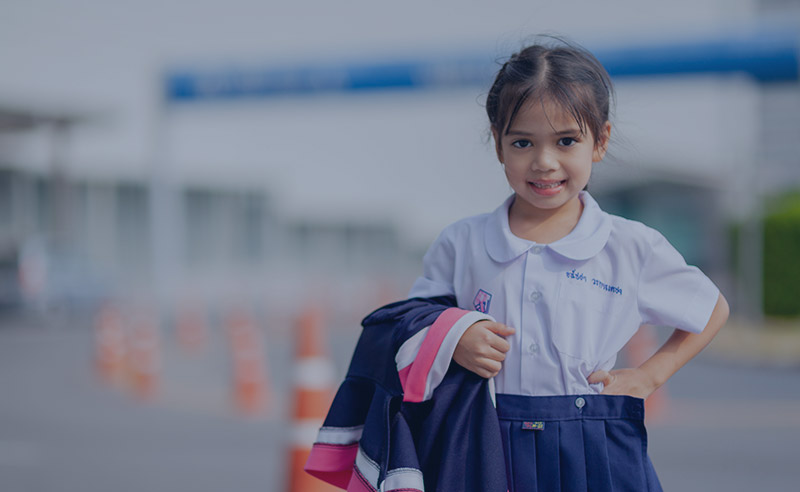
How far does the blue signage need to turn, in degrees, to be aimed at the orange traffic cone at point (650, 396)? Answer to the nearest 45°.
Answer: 0° — it already faces it

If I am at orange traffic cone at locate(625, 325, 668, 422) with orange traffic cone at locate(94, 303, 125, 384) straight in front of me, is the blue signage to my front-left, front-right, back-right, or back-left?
front-right

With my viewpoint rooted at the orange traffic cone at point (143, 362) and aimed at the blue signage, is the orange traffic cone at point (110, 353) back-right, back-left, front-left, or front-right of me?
front-left

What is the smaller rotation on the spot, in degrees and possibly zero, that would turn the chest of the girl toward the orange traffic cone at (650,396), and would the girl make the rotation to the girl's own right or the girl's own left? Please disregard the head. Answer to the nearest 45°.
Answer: approximately 180°

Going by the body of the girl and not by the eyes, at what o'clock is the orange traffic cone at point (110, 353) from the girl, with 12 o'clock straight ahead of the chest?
The orange traffic cone is roughly at 5 o'clock from the girl.

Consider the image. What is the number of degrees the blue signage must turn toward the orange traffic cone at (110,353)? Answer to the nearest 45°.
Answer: approximately 45° to its right

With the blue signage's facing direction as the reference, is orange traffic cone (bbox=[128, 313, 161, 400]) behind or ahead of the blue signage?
ahead

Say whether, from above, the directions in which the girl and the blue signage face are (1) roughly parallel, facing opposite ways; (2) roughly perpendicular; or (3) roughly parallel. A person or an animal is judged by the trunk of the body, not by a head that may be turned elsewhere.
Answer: roughly parallel

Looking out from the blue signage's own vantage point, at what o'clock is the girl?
The girl is roughly at 12 o'clock from the blue signage.

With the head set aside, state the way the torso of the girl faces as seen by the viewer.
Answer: toward the camera

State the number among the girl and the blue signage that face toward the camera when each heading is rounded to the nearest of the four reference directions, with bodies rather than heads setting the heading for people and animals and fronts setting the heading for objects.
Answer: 2

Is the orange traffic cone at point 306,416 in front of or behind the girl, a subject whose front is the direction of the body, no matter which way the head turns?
behind

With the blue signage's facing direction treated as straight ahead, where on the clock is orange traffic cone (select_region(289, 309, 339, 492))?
The orange traffic cone is roughly at 12 o'clock from the blue signage.
